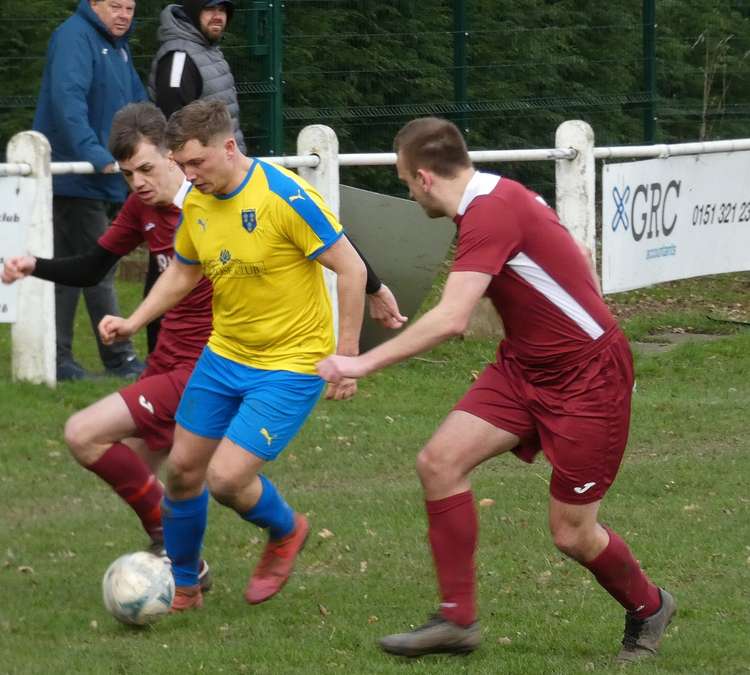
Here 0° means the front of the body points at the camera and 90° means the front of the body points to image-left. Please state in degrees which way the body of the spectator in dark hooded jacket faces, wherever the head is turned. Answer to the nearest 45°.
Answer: approximately 315°

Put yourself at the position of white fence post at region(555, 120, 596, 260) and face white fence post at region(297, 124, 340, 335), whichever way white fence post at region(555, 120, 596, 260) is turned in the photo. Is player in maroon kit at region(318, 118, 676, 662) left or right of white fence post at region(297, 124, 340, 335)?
left

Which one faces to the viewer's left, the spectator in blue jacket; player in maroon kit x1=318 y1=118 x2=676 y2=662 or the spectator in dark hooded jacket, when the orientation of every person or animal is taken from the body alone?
the player in maroon kit

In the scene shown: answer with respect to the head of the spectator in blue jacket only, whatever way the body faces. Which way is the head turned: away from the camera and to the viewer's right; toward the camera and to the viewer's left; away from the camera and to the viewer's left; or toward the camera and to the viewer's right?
toward the camera and to the viewer's right

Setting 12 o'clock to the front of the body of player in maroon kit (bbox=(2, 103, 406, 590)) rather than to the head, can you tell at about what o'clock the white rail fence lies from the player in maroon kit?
The white rail fence is roughly at 5 o'clock from the player in maroon kit.

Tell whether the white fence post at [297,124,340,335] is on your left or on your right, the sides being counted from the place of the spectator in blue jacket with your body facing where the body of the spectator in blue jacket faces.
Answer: on your left

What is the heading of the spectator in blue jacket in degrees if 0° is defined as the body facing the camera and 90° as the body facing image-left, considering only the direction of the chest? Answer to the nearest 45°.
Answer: approximately 315°

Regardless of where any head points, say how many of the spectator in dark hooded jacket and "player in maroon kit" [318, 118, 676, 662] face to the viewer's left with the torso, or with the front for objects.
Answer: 1

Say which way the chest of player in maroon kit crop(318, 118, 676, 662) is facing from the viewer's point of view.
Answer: to the viewer's left
